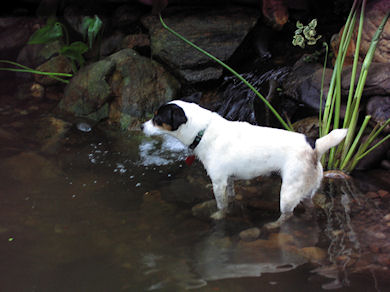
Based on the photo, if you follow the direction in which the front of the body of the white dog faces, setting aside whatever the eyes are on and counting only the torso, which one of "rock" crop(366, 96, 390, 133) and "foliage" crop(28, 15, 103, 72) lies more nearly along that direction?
the foliage

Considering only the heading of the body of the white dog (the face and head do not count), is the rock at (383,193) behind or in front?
behind

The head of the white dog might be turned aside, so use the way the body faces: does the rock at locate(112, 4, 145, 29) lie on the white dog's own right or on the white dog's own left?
on the white dog's own right

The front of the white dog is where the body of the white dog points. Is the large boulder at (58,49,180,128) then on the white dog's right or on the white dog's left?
on the white dog's right

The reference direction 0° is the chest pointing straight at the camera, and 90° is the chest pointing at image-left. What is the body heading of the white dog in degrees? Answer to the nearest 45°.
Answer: approximately 90°

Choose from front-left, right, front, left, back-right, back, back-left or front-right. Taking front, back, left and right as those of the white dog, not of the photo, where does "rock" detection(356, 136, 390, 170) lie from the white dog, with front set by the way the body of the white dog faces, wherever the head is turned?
back-right
